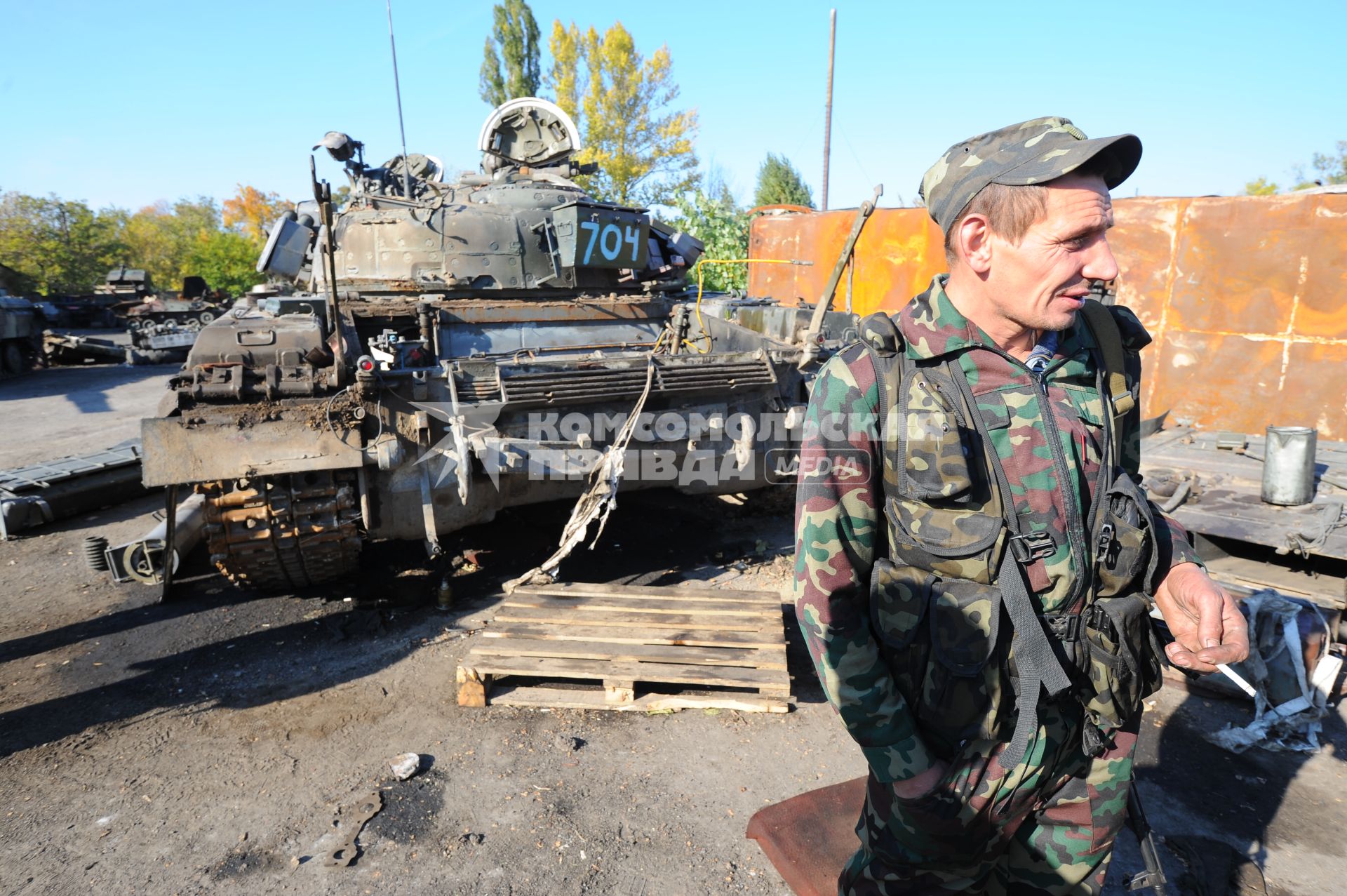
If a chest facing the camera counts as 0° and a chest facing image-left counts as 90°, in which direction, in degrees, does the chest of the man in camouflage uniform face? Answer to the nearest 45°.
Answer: approximately 315°

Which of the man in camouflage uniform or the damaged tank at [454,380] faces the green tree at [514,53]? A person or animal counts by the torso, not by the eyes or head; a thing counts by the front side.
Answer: the damaged tank

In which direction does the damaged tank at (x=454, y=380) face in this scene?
away from the camera

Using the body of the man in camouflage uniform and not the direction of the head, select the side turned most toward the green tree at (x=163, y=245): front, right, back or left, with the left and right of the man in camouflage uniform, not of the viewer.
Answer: back

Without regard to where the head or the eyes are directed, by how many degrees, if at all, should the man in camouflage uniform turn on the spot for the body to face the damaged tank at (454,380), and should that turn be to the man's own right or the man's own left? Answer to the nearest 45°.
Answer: approximately 180°

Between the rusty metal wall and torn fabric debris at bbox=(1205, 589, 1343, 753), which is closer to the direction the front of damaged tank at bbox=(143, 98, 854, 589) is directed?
the rusty metal wall

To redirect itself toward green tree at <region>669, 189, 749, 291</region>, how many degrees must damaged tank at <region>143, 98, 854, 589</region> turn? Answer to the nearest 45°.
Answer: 0° — it already faces it

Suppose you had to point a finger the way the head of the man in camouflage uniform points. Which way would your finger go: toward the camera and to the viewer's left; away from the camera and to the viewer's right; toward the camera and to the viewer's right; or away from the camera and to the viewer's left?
toward the camera and to the viewer's right

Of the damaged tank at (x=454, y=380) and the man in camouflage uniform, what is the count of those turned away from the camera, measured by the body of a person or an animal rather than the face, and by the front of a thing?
1

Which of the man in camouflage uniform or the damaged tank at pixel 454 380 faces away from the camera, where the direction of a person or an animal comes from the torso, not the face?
the damaged tank

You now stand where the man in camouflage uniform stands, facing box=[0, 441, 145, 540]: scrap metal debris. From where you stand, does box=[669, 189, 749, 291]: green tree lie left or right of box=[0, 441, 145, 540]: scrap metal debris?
right

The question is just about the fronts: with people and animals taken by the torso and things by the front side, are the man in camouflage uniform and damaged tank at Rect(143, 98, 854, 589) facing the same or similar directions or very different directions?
very different directions
